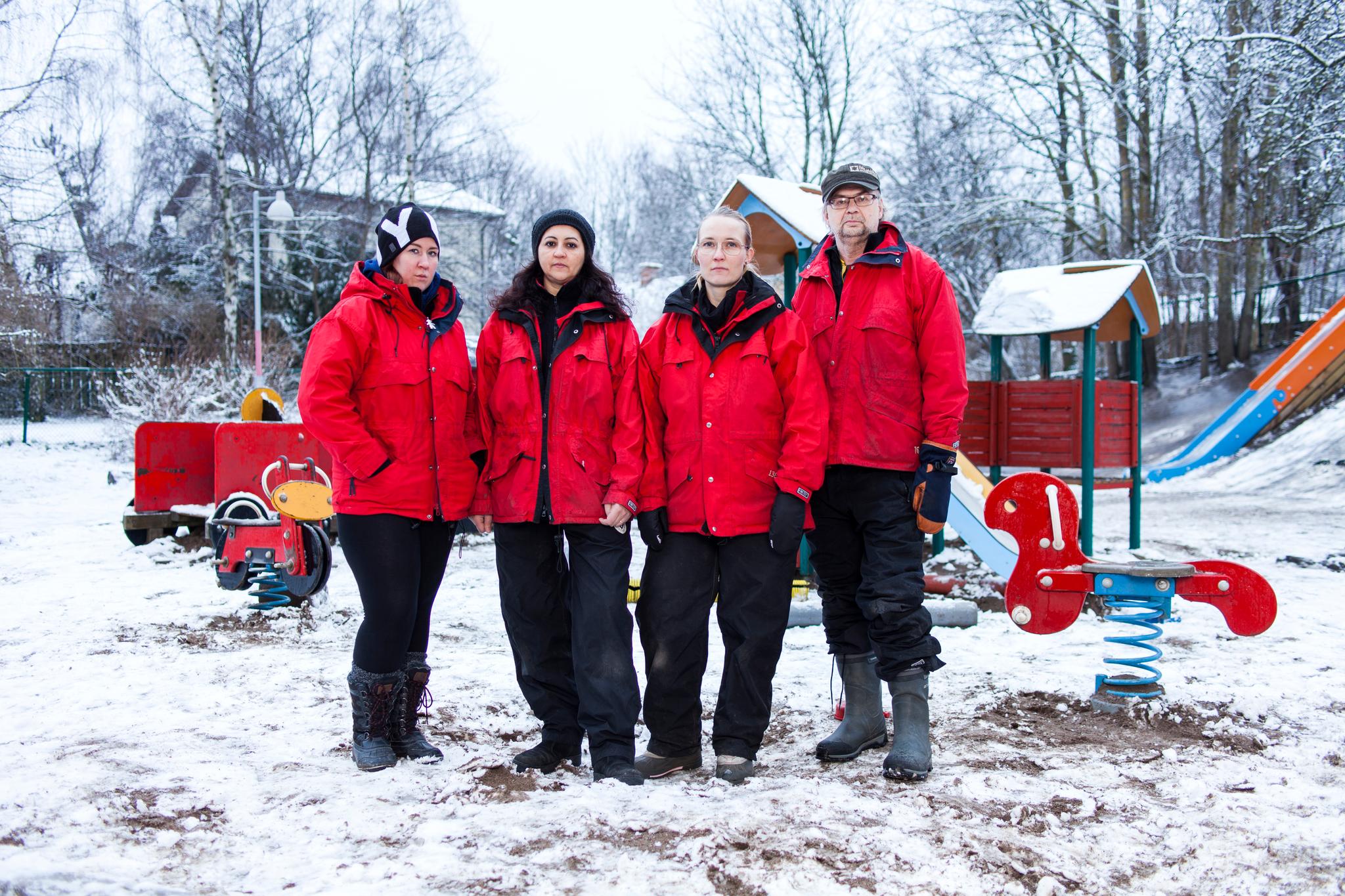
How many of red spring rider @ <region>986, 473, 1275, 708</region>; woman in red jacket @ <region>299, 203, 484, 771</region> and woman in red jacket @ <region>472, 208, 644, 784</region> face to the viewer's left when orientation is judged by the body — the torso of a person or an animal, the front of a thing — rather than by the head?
1

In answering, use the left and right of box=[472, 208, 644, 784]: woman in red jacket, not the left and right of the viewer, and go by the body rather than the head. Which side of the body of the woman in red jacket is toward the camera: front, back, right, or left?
front

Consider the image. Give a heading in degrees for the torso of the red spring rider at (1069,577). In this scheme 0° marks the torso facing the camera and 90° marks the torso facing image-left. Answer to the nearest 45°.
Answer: approximately 90°

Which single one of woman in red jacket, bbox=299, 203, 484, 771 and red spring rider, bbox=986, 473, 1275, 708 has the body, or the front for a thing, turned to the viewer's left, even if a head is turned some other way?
the red spring rider

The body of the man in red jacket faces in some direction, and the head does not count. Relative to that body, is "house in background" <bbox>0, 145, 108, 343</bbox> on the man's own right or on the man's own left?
on the man's own right

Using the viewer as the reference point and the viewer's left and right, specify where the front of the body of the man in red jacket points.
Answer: facing the viewer and to the left of the viewer

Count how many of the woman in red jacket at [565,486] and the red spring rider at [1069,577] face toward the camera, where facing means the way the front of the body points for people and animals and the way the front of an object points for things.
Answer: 1

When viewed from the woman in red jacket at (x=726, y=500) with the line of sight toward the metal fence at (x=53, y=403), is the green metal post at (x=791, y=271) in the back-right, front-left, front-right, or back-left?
front-right

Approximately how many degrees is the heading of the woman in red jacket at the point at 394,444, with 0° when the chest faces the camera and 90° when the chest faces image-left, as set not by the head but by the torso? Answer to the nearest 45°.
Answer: approximately 315°

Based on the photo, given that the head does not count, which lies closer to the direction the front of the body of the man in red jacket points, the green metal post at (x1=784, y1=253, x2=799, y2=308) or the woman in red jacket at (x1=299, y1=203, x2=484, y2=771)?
the woman in red jacket

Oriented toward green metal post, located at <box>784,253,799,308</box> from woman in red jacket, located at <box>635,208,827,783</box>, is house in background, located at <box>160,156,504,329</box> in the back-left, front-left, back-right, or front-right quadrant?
front-left

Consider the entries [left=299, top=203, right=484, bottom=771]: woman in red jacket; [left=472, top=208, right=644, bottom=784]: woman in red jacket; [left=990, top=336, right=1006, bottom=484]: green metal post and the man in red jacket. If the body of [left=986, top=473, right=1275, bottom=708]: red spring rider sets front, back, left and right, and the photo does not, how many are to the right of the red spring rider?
1
